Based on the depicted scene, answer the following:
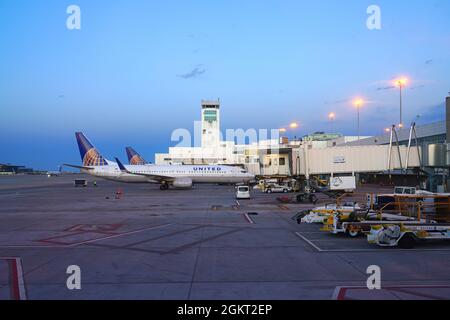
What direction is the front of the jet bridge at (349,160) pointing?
to the viewer's left

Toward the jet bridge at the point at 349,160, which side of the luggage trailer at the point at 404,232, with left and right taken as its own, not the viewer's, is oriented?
right

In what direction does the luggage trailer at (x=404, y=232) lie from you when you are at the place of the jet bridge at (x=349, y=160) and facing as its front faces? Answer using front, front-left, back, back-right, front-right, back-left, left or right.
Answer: left

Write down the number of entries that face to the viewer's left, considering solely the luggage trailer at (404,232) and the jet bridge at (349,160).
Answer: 2
